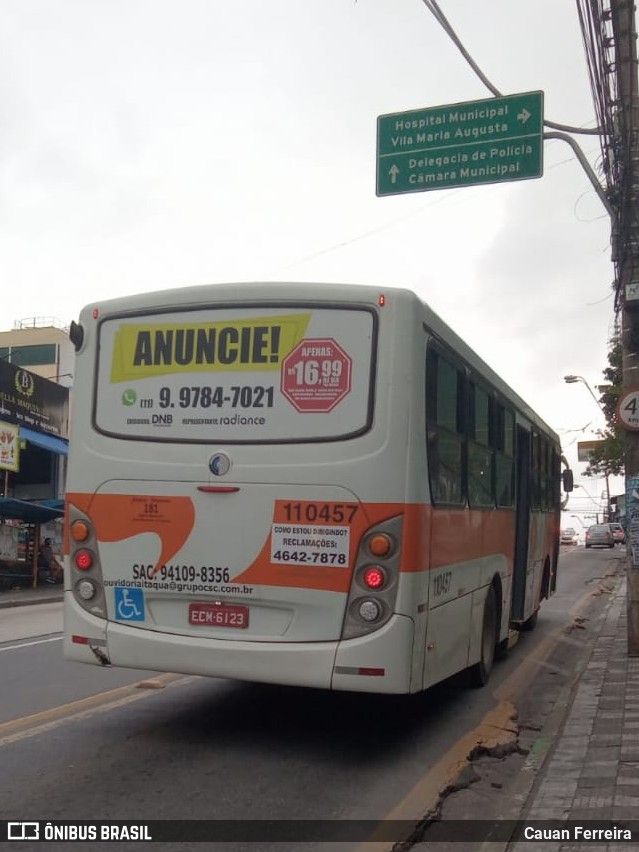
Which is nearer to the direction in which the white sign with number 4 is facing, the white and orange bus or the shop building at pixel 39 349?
the white and orange bus

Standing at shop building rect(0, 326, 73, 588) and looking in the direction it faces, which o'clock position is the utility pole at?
The utility pole is roughly at 1 o'clock from the shop building.

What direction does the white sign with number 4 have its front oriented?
toward the camera

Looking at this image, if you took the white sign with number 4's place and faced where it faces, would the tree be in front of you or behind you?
behind

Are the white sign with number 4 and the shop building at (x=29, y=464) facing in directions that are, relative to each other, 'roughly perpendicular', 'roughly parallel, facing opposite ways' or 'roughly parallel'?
roughly perpendicular

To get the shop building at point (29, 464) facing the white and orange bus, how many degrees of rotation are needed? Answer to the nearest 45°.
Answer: approximately 45° to its right

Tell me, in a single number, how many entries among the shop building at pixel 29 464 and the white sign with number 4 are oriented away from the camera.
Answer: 0

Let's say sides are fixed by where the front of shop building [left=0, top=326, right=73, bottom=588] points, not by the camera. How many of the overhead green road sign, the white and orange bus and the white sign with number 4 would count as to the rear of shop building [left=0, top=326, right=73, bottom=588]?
0

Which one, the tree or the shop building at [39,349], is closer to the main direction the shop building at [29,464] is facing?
the tree

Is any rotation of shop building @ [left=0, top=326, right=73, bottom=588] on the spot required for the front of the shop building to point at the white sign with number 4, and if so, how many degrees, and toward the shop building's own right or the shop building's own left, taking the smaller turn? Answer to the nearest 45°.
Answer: approximately 45° to the shop building's own right

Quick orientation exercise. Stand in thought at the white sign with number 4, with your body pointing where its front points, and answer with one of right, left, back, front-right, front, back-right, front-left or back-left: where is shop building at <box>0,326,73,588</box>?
back-right

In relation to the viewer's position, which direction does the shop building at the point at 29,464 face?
facing the viewer and to the right of the viewer
